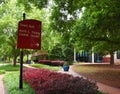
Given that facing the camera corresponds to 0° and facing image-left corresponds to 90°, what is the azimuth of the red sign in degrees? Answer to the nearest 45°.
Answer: approximately 0°
